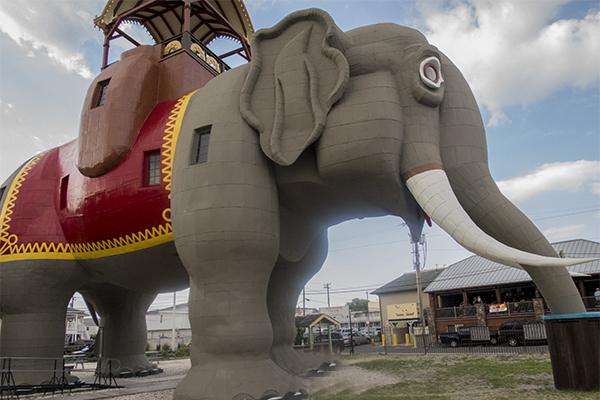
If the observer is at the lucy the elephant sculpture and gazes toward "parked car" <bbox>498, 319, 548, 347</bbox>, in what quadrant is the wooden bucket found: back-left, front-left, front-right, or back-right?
front-right

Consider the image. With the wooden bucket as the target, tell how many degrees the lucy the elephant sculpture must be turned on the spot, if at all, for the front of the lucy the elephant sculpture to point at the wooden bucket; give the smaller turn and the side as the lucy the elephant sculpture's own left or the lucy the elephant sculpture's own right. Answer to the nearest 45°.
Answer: approximately 45° to the lucy the elephant sculpture's own left

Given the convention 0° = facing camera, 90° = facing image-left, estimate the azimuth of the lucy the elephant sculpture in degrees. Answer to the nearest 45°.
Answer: approximately 315°

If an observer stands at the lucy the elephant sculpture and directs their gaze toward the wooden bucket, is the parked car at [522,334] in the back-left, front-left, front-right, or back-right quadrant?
front-left

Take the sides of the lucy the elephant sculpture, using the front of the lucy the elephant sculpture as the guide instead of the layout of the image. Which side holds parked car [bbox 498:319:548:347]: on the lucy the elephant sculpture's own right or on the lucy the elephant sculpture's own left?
on the lucy the elephant sculpture's own left

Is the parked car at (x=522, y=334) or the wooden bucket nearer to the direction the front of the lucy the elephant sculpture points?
the wooden bucket
